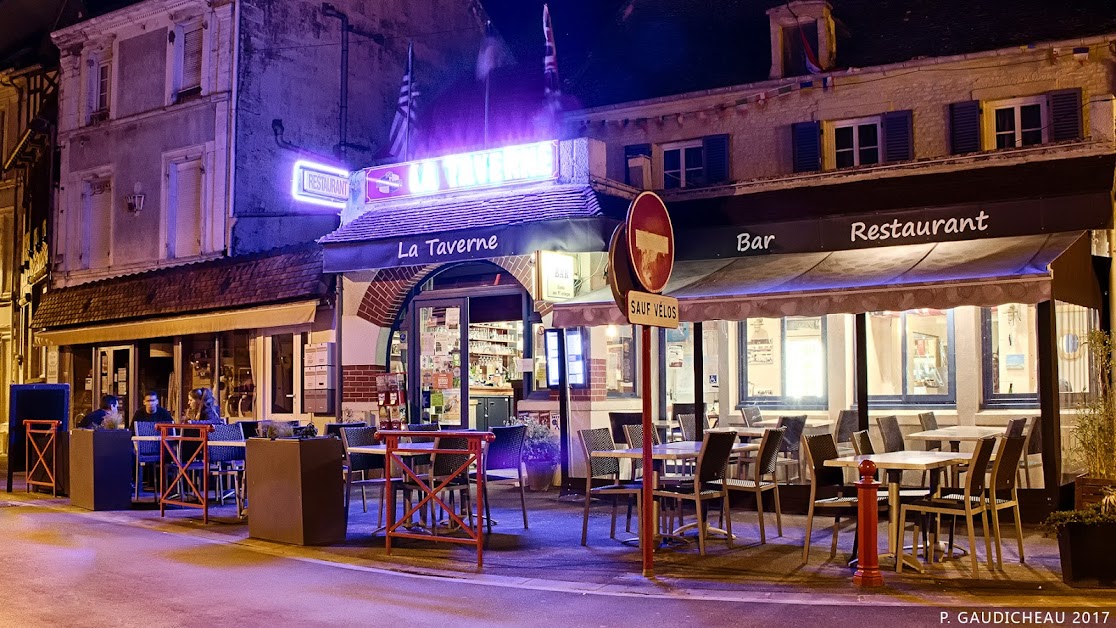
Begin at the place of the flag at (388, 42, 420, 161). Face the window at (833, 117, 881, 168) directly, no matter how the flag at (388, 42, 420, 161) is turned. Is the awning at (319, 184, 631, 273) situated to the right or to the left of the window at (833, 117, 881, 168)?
right

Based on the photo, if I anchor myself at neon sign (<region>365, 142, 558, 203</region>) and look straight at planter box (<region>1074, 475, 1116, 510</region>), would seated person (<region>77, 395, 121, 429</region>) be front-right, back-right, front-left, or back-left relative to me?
back-right

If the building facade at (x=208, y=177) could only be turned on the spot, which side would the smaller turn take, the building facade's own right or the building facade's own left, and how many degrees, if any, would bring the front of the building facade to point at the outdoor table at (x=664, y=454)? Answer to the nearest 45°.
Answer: approximately 45° to the building facade's own left

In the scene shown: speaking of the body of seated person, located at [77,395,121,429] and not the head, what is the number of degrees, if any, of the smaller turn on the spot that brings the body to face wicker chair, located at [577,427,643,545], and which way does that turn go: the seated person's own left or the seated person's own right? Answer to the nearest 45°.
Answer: approximately 45° to the seated person's own right

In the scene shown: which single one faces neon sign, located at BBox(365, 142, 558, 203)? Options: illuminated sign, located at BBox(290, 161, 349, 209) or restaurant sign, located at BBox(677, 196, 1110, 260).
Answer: the illuminated sign

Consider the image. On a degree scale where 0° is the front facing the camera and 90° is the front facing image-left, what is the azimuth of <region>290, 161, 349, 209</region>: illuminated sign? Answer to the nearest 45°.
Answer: approximately 315°

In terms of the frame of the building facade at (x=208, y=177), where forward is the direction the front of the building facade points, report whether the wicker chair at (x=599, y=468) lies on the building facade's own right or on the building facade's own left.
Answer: on the building facade's own left

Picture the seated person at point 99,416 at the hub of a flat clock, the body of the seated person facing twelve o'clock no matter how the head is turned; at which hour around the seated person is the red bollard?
The red bollard is roughly at 2 o'clock from the seated person.

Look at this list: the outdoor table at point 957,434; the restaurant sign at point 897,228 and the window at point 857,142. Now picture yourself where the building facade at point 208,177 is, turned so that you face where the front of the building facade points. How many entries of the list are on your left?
3

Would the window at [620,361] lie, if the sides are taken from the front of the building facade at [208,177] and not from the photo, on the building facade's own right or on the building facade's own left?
on the building facade's own left

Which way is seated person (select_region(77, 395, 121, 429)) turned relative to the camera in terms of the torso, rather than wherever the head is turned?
to the viewer's right

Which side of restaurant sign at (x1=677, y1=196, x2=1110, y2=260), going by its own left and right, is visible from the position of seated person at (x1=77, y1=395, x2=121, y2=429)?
right
